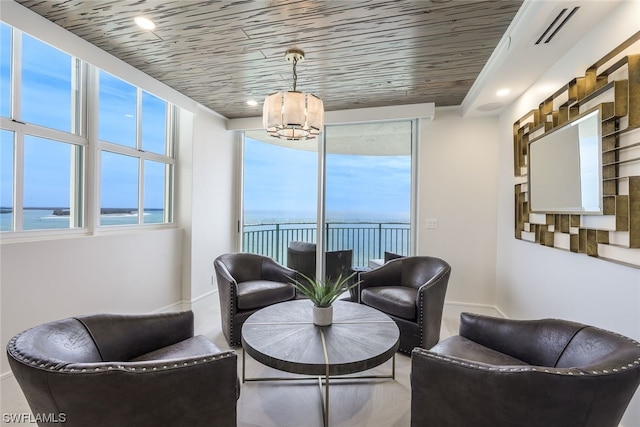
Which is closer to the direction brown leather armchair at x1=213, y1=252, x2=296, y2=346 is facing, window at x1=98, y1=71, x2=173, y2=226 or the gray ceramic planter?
the gray ceramic planter

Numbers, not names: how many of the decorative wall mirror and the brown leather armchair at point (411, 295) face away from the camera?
0

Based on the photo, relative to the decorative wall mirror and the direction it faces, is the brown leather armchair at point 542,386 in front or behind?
in front

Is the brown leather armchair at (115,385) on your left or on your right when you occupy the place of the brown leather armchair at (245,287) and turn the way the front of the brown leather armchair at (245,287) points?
on your right

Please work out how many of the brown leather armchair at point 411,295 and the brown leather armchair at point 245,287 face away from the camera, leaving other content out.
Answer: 0

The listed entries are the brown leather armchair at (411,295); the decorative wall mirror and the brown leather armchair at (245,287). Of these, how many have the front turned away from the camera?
0

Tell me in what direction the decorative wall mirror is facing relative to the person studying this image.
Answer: facing the viewer and to the left of the viewer

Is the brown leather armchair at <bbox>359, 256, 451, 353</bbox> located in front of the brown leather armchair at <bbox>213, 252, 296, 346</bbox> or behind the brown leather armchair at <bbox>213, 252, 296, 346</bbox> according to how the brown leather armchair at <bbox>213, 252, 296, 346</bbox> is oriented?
in front

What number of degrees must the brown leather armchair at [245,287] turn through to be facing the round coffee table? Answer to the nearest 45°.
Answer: approximately 45° to its right

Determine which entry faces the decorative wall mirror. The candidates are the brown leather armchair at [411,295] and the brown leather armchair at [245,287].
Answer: the brown leather armchair at [245,287]

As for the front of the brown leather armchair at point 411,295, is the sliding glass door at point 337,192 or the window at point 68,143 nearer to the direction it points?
the window

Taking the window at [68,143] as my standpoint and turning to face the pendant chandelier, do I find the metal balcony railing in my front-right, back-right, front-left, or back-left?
front-left

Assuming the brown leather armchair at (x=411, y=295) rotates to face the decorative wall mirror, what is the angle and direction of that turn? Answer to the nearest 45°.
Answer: approximately 90° to its left

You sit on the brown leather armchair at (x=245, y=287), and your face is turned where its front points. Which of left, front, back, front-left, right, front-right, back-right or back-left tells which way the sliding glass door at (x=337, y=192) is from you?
left

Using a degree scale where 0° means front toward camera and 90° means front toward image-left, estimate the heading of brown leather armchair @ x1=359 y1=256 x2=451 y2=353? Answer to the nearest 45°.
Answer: approximately 45°

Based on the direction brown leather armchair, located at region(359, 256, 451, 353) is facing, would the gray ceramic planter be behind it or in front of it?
in front

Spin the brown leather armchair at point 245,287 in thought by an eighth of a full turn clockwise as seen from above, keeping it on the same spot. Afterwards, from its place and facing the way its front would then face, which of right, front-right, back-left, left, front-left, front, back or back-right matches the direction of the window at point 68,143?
right

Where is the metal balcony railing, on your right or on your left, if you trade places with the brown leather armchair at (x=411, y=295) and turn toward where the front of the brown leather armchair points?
on your right

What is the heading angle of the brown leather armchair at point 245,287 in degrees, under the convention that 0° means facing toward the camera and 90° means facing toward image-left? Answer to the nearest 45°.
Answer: approximately 315°
